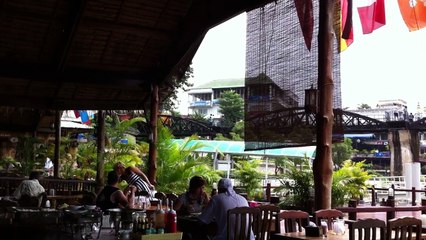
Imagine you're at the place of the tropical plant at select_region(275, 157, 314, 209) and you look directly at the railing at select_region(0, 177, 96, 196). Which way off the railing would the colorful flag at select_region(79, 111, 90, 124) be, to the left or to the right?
right

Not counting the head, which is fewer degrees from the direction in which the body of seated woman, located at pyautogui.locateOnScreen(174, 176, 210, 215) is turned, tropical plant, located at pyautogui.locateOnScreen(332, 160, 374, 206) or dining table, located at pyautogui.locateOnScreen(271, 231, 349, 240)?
the dining table

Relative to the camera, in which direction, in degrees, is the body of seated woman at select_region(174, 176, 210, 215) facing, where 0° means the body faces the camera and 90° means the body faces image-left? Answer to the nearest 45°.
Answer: approximately 315°

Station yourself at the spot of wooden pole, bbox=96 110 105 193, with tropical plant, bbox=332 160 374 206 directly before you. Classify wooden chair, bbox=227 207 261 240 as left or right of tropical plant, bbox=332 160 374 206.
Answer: right

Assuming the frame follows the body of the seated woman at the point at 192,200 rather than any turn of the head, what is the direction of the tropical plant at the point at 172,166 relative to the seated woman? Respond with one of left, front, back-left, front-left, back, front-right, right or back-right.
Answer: back-left

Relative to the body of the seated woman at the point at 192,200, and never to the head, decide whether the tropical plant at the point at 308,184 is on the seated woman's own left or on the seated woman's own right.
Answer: on the seated woman's own left
